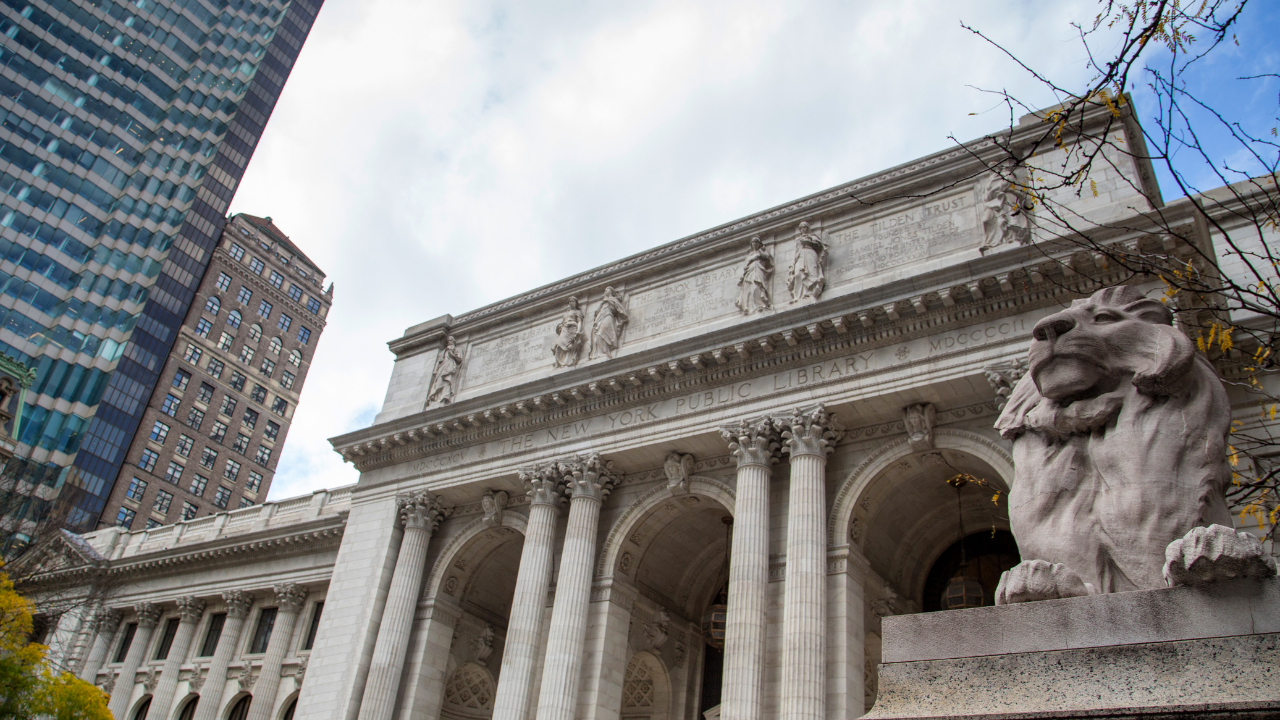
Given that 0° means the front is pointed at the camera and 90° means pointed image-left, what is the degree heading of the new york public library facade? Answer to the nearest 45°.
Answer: approximately 45°

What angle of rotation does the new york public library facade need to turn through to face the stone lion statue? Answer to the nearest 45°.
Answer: approximately 45° to its left
